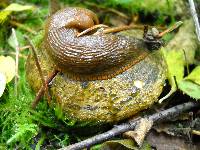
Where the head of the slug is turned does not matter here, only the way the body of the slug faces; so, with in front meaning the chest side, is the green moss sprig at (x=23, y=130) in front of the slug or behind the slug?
behind

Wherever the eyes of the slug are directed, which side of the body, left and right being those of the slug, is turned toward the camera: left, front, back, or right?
right

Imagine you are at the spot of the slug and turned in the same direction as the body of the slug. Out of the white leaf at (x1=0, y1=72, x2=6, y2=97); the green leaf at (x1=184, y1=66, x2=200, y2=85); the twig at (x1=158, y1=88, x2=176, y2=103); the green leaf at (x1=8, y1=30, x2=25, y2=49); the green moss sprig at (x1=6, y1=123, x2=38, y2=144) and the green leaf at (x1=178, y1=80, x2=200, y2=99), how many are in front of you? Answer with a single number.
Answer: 3

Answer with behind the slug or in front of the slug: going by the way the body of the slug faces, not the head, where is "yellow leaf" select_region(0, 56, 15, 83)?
behind

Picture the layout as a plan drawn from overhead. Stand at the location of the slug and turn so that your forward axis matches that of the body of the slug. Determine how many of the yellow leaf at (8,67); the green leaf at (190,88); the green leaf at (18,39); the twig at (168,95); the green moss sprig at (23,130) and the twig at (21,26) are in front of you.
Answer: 2

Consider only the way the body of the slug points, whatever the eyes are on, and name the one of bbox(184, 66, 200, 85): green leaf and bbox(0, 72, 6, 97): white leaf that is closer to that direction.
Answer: the green leaf

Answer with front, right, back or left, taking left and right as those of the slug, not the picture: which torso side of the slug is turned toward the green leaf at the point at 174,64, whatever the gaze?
front

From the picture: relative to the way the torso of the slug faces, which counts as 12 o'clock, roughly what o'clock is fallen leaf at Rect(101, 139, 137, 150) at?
The fallen leaf is roughly at 2 o'clock from the slug.

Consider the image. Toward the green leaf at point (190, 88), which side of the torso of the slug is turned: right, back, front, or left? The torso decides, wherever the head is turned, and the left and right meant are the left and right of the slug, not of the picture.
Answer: front
